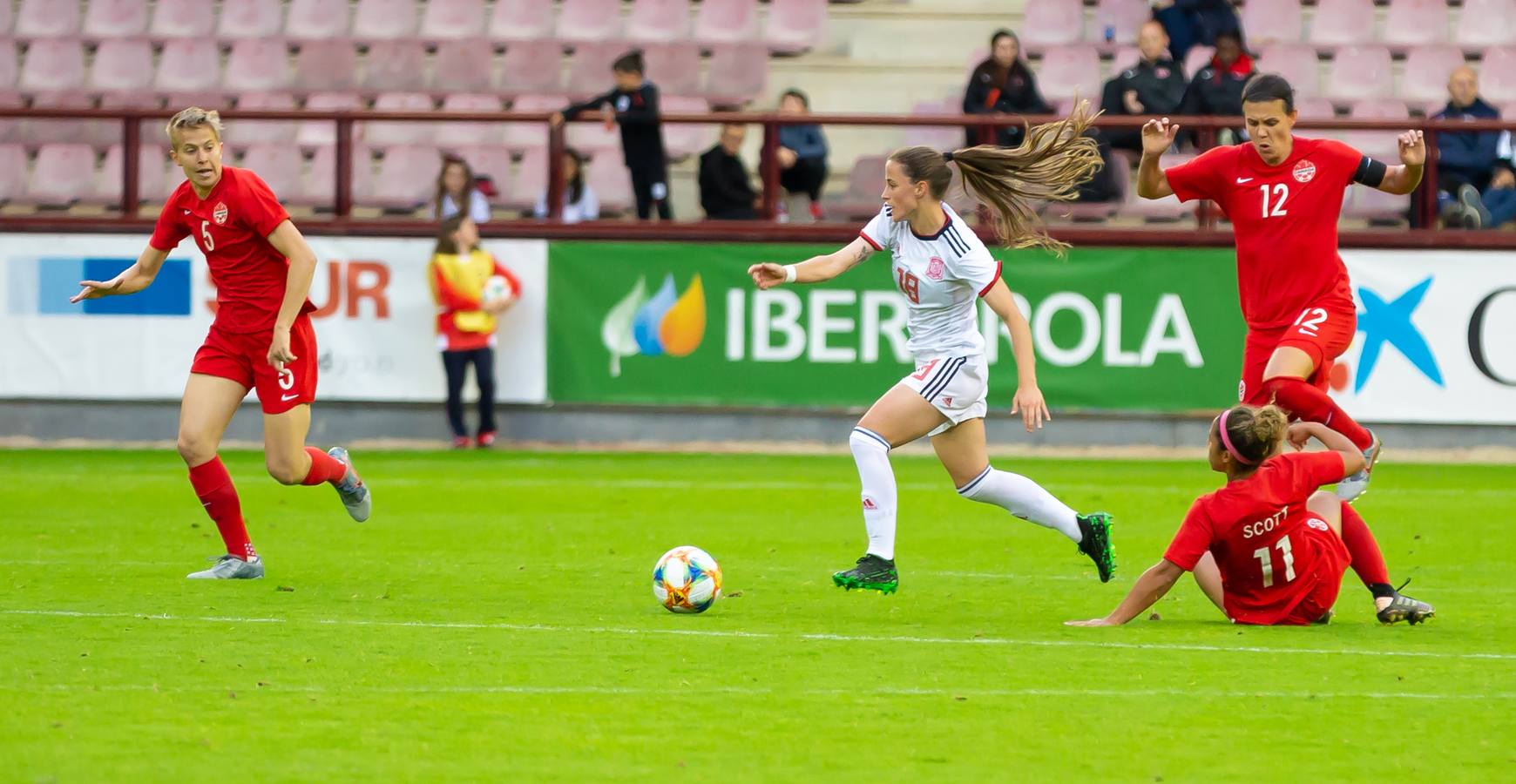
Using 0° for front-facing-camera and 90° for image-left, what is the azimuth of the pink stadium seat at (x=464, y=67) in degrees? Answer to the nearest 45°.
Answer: approximately 0°

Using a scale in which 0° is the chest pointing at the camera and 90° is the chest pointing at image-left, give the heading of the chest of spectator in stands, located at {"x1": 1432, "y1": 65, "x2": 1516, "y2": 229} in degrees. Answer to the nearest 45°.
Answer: approximately 0°

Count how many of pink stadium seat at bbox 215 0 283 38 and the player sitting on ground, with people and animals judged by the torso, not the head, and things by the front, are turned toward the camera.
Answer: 1

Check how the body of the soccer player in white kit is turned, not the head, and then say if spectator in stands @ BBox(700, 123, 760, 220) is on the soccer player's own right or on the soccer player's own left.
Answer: on the soccer player's own right

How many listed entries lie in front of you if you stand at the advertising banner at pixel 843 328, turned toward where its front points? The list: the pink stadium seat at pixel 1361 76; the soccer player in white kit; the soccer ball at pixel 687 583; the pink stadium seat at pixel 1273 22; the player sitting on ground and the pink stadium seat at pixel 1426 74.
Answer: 3

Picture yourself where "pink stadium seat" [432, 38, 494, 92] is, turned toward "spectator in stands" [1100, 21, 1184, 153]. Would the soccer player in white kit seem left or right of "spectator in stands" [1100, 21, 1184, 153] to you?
right

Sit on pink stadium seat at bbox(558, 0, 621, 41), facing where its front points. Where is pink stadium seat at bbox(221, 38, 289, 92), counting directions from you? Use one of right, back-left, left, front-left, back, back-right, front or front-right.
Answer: right

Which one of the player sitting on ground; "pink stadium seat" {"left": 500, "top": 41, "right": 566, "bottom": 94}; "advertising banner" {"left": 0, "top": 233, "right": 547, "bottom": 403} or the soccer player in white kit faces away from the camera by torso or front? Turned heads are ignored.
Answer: the player sitting on ground

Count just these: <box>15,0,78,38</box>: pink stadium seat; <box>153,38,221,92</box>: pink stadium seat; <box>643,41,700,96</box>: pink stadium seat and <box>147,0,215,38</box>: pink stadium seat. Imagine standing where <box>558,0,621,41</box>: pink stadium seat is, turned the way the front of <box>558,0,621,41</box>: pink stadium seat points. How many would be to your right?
3

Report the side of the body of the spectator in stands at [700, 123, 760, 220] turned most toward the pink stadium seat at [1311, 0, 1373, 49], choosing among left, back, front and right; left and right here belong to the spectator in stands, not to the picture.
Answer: left

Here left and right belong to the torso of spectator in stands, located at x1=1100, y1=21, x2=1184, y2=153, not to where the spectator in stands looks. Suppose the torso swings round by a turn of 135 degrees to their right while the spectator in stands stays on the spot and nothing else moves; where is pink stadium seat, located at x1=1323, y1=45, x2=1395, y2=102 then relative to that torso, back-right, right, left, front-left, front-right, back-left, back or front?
right
